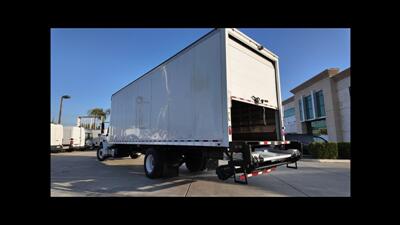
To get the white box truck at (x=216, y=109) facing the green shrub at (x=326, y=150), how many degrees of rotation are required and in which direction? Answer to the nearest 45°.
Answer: approximately 90° to its right

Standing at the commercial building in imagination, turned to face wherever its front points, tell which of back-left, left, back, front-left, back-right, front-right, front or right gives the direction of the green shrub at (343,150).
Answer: front-left

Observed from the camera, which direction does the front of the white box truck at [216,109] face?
facing away from the viewer and to the left of the viewer

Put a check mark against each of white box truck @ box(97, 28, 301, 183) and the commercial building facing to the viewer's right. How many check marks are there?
0

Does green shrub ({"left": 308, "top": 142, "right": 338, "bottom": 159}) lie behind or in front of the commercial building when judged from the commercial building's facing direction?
in front

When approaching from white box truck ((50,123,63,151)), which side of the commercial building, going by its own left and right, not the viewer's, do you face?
front

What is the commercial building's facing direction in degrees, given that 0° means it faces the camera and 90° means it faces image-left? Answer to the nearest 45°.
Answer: approximately 45°

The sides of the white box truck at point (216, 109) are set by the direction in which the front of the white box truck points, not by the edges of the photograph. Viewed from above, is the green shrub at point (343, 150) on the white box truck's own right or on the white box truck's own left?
on the white box truck's own right
